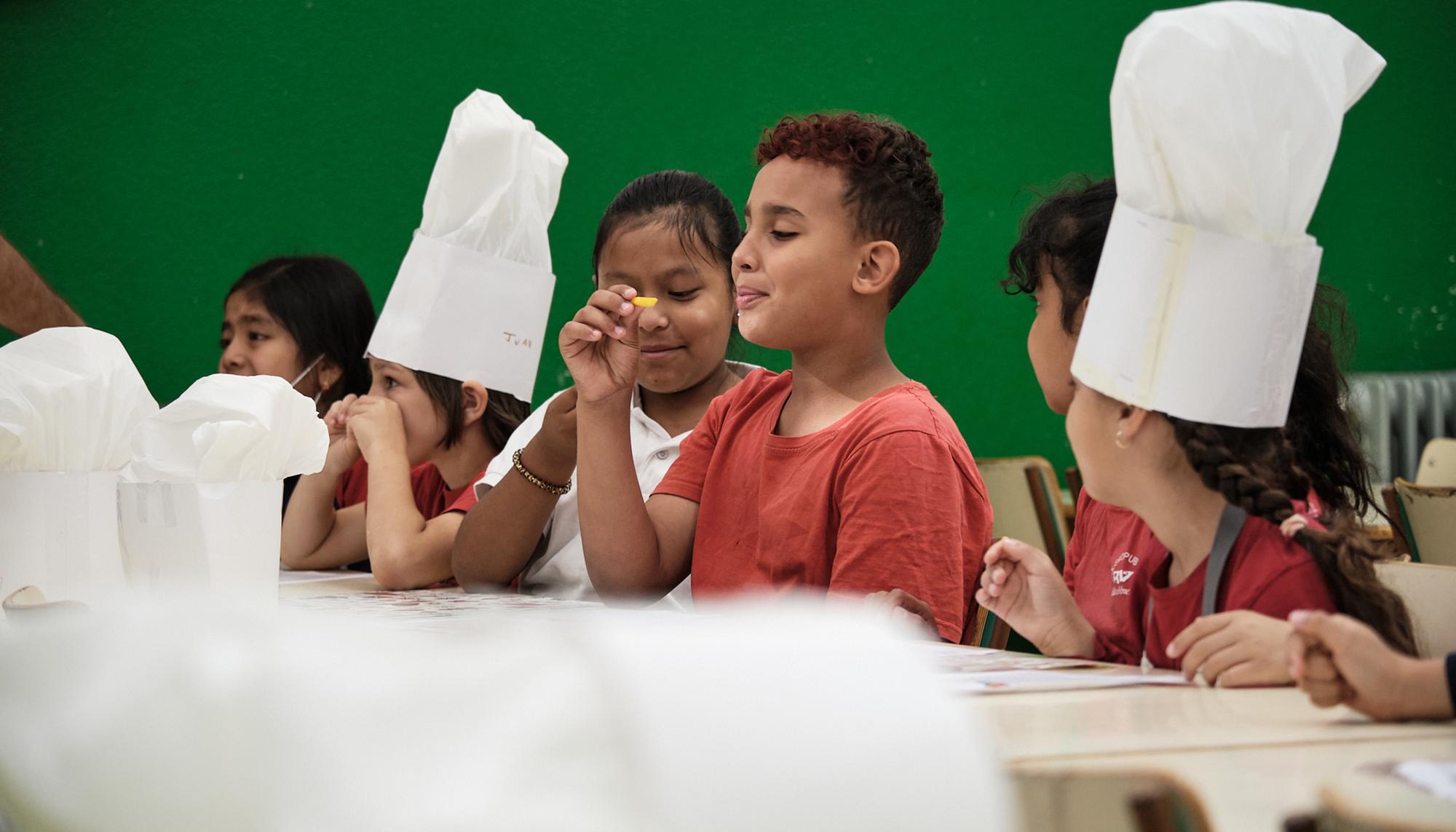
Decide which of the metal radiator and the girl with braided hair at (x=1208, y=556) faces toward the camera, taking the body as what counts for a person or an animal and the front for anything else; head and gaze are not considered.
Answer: the metal radiator

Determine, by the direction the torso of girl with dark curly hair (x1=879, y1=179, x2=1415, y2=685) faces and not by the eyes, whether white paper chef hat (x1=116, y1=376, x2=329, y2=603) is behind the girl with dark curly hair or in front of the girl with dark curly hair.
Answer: in front

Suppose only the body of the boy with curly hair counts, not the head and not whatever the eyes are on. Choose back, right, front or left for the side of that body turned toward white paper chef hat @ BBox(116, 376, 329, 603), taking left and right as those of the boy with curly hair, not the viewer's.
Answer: front

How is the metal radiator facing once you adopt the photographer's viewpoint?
facing the viewer

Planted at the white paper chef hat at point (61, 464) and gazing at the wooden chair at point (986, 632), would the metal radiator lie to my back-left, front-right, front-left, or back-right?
front-left

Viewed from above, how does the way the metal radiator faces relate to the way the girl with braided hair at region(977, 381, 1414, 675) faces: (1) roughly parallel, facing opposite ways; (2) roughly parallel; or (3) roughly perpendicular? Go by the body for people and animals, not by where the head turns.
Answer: roughly perpendicular

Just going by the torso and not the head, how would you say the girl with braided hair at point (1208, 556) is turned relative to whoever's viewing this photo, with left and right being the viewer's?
facing to the left of the viewer

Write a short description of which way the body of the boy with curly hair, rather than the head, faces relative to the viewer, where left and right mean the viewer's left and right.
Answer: facing the viewer and to the left of the viewer

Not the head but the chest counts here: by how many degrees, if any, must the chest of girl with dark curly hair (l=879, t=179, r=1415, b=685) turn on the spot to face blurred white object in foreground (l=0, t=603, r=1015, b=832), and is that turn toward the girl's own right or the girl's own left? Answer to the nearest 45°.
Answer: approximately 45° to the girl's own left

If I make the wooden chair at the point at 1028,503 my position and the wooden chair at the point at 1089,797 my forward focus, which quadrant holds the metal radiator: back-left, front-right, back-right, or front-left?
back-left

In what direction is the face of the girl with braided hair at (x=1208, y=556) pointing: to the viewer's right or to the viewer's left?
to the viewer's left
